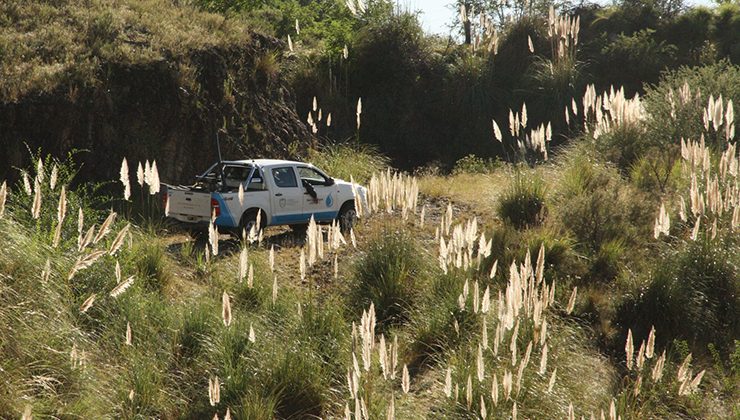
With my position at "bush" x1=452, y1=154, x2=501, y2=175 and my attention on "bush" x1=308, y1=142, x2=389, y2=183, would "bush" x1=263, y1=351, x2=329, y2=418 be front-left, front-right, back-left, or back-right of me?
front-left

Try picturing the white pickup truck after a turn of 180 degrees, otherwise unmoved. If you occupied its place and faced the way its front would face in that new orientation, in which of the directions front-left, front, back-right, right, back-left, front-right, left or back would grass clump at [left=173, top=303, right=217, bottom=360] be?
front-left

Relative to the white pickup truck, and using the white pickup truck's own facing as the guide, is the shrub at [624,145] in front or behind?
in front

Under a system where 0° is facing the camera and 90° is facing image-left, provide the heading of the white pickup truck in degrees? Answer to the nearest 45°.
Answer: approximately 225°

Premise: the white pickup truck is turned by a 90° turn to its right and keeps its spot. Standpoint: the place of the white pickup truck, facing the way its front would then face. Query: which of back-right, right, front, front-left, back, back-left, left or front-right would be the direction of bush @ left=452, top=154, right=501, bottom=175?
left

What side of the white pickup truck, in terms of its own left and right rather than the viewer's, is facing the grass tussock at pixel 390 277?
right

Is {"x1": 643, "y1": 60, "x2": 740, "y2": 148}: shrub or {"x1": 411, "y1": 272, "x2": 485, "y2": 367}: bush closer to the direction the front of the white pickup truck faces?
the shrub

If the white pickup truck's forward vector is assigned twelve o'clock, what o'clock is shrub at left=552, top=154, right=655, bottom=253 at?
The shrub is roughly at 2 o'clock from the white pickup truck.

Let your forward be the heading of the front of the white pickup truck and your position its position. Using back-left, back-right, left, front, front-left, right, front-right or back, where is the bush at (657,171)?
front-right

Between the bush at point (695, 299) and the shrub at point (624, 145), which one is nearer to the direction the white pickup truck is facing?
the shrub

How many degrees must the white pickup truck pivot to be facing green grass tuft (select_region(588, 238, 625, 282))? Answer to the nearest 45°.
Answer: approximately 90° to its right

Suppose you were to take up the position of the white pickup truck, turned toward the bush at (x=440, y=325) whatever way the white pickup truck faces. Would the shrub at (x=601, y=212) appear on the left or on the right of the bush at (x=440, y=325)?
left

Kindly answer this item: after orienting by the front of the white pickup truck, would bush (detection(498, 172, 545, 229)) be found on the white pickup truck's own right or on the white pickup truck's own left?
on the white pickup truck's own right
